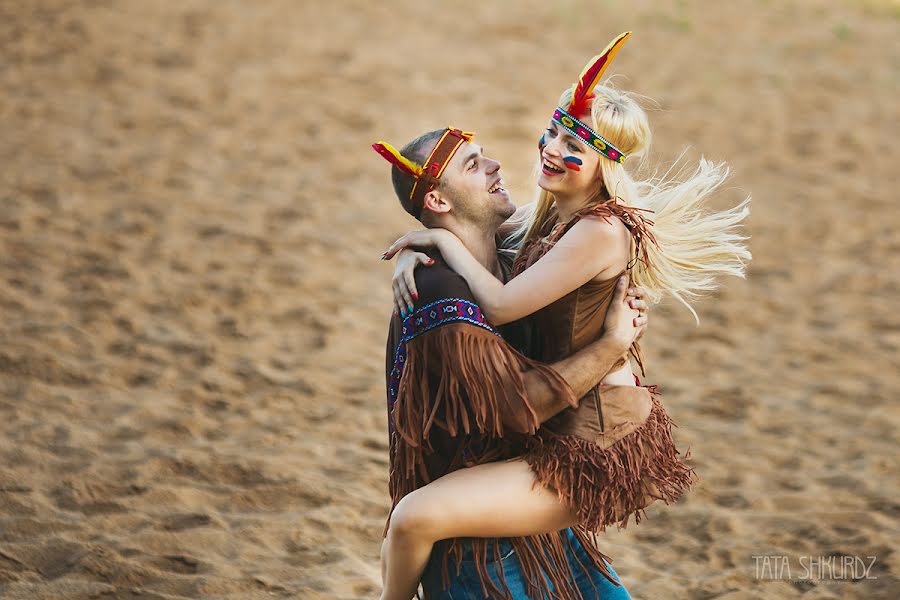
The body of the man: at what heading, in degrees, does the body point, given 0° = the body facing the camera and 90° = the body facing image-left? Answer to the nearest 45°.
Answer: approximately 270°

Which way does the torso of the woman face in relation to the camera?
to the viewer's left
